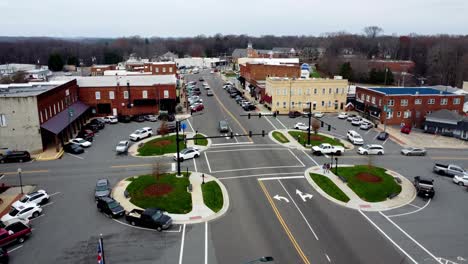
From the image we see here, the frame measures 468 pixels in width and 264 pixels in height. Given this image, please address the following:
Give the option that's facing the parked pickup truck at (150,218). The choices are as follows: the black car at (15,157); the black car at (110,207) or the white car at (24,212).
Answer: the black car at (110,207)

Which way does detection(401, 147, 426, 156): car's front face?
to the viewer's left

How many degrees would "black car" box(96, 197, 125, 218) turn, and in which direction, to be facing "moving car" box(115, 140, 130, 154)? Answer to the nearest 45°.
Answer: approximately 135° to its left

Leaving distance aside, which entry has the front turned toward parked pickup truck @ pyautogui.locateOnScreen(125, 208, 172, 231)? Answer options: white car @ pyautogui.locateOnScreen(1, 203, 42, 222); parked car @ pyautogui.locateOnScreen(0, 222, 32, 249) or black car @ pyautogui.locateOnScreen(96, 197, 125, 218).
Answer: the black car

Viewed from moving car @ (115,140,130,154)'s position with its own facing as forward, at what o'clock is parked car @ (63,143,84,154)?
parked car @ (63,143,84,154) is roughly at 2 o'clock from moving car @ (115,140,130,154).

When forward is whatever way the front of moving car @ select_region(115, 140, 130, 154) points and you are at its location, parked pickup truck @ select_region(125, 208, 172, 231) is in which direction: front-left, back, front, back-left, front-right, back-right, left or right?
front-left

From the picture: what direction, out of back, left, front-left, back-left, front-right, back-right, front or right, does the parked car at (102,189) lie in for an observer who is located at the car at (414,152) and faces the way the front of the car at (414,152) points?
front-left

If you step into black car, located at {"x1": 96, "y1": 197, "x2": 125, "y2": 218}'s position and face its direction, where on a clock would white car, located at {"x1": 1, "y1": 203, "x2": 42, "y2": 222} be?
The white car is roughly at 5 o'clock from the black car.

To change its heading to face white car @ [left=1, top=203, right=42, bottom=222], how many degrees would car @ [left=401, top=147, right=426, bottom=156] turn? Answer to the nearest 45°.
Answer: approximately 45° to its left

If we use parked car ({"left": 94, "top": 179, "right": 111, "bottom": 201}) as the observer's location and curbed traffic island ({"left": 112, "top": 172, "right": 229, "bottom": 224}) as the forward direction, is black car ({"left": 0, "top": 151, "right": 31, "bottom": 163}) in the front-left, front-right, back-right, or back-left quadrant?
back-left

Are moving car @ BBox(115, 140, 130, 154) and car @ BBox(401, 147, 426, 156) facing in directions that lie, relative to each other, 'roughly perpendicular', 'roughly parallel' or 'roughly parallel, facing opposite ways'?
roughly perpendicular

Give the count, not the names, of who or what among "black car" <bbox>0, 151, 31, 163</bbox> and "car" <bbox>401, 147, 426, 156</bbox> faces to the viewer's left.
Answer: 2
